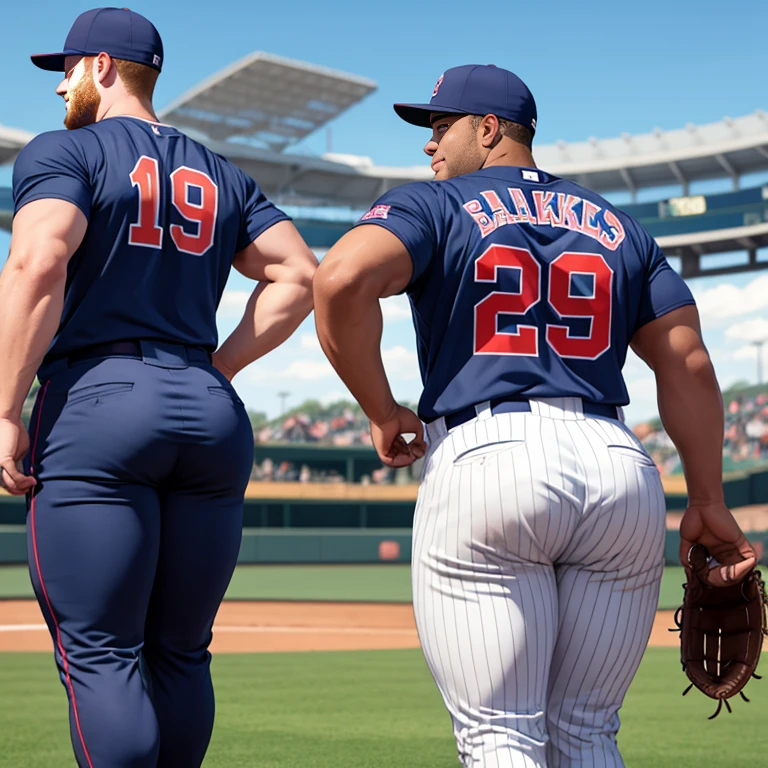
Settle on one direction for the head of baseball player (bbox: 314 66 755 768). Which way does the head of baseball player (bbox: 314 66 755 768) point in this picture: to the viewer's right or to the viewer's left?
to the viewer's left

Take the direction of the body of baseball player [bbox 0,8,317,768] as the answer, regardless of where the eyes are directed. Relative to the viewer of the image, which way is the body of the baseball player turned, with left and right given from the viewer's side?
facing away from the viewer and to the left of the viewer
